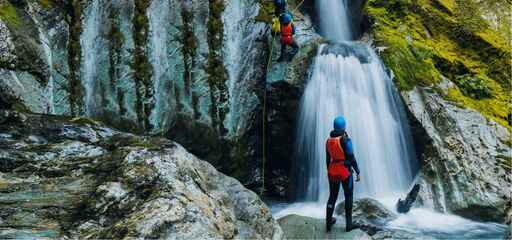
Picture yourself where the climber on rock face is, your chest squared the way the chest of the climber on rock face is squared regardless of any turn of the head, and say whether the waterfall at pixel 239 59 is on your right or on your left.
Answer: on your left

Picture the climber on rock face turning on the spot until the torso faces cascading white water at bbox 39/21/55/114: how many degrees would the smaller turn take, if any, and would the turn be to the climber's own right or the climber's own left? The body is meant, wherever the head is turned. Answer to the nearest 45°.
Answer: approximately 135° to the climber's own left

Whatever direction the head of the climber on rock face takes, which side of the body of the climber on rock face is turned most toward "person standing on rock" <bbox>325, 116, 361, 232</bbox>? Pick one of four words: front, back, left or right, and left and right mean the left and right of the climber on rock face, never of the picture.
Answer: back

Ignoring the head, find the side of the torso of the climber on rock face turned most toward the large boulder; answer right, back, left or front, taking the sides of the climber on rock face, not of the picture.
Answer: back

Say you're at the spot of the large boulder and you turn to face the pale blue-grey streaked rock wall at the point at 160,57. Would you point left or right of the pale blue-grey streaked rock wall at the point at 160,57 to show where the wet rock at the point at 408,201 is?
right

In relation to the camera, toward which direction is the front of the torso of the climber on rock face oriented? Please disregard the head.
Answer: away from the camera

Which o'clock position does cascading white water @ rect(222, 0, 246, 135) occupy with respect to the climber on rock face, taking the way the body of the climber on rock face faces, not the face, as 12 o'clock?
The cascading white water is roughly at 9 o'clock from the climber on rock face.

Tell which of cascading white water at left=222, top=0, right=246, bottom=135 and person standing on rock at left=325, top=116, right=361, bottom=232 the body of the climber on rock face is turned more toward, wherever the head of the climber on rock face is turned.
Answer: the cascading white water

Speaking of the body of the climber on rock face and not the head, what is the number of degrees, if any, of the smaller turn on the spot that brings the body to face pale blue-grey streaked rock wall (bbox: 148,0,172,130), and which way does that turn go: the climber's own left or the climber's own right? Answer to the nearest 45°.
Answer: approximately 90° to the climber's own left
